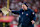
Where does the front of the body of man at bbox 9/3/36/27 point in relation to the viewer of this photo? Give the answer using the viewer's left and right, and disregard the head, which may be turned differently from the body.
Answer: facing the viewer and to the left of the viewer
